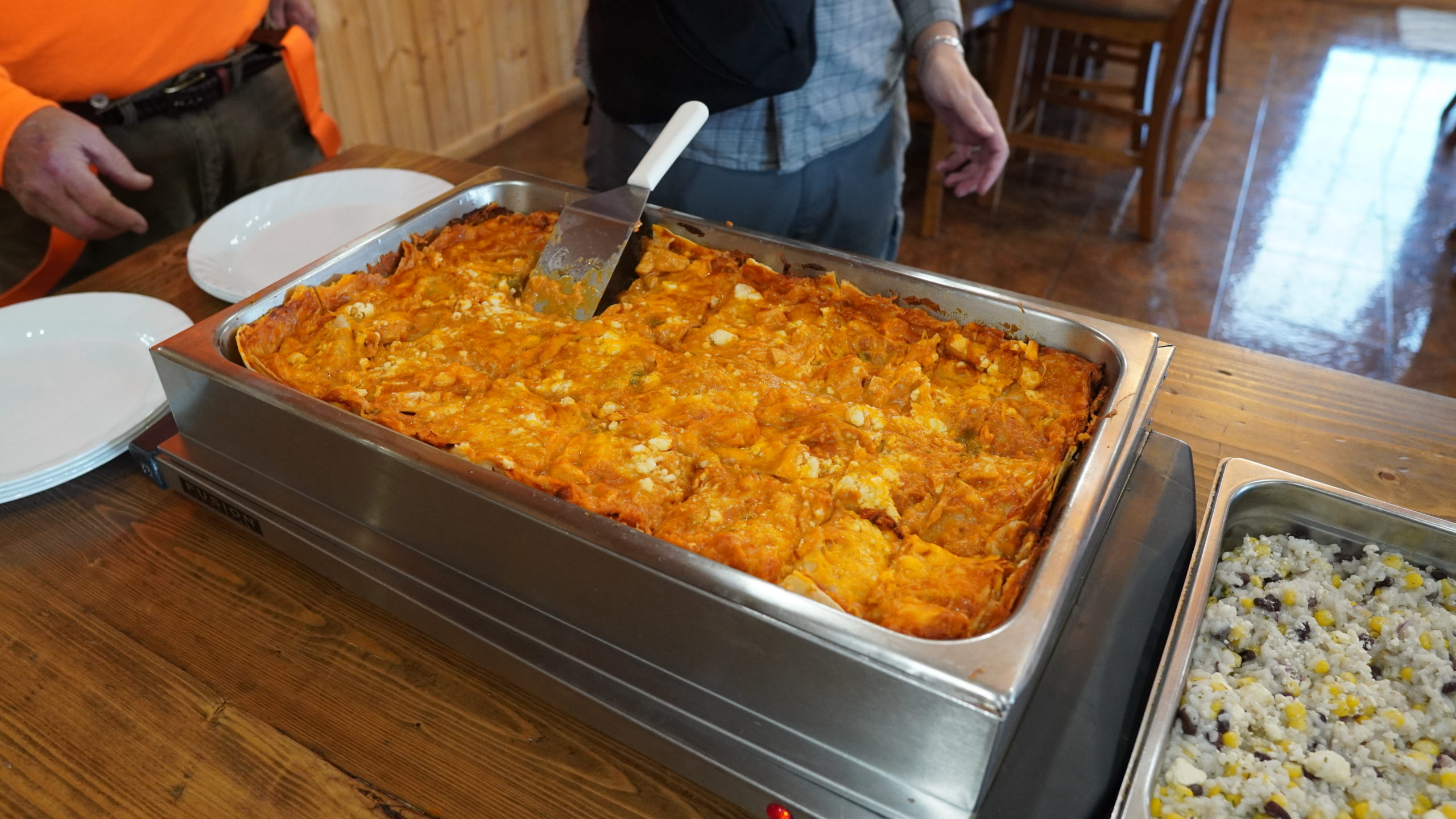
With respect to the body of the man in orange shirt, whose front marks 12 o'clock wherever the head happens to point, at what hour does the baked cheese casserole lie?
The baked cheese casserole is roughly at 1 o'clock from the man in orange shirt.

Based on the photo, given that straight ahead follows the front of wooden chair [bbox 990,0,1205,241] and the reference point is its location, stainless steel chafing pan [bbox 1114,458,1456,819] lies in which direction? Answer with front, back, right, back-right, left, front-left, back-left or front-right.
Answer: left

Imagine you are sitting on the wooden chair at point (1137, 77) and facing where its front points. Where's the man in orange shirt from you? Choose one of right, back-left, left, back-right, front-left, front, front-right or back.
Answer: front-left

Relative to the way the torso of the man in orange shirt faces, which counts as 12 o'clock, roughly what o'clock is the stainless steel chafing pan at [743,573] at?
The stainless steel chafing pan is roughly at 1 o'clock from the man in orange shirt.

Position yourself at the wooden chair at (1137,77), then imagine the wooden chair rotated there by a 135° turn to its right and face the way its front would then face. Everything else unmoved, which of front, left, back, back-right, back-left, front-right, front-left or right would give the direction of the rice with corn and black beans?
back-right

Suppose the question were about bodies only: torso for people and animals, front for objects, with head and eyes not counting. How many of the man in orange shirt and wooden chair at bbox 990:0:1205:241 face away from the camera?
1

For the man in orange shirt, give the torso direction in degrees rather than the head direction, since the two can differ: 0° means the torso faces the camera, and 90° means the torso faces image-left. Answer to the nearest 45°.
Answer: approximately 315°

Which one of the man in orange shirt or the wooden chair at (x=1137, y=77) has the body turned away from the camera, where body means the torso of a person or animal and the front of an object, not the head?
the wooden chair

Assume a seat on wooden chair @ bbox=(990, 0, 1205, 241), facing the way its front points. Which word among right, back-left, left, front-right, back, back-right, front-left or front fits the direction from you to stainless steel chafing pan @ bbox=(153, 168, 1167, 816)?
back

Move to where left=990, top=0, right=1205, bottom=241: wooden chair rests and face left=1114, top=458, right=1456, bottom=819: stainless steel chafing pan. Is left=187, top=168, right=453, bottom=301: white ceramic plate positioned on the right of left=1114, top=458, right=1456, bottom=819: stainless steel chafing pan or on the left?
right
